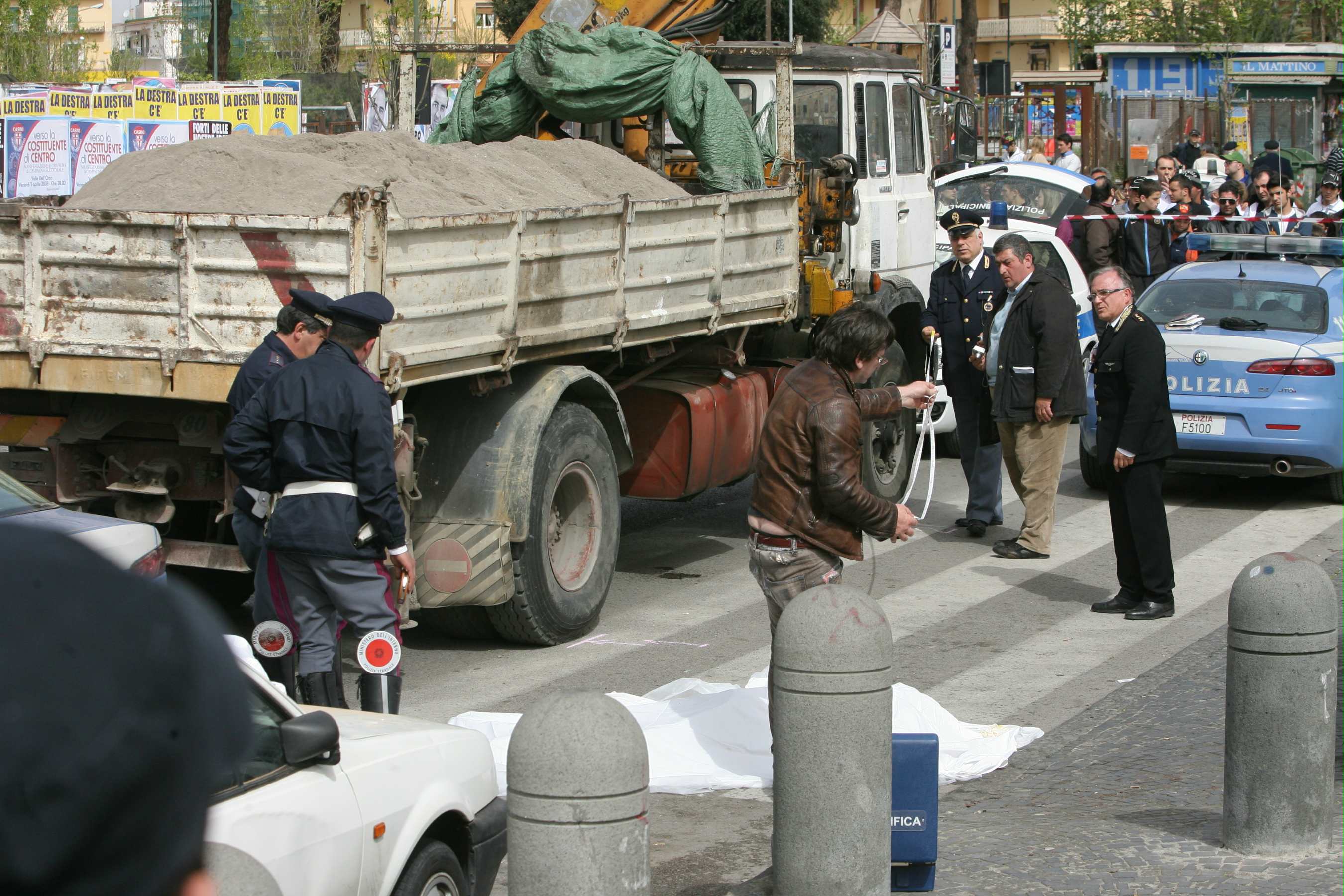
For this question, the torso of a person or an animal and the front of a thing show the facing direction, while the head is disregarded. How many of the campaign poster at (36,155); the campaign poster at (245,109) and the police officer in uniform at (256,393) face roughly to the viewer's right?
1

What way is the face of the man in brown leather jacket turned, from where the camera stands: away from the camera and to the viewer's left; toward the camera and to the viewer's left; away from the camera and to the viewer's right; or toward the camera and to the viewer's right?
away from the camera and to the viewer's right

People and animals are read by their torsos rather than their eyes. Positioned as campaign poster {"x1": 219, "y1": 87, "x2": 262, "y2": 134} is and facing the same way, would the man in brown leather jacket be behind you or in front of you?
in front

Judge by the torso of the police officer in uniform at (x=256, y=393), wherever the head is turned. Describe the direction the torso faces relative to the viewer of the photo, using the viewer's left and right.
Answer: facing to the right of the viewer

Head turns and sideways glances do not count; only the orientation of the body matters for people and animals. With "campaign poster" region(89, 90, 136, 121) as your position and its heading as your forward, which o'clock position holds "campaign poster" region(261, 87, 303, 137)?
"campaign poster" region(261, 87, 303, 137) is roughly at 10 o'clock from "campaign poster" region(89, 90, 136, 121).

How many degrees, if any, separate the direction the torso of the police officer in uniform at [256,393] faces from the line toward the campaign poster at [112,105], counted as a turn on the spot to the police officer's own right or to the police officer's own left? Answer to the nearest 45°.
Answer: approximately 90° to the police officer's own left

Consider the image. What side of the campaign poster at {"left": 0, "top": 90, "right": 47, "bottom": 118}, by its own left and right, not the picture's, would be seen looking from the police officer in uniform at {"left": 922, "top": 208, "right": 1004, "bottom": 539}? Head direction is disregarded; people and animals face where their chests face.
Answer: front

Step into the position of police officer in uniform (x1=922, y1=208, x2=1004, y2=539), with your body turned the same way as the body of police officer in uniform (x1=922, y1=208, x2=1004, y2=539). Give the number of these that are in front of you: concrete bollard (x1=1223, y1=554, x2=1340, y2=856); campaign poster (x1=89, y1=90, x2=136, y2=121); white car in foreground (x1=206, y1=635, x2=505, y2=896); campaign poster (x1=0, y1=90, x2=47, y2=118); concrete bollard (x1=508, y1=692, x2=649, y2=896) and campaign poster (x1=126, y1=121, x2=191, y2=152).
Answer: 3

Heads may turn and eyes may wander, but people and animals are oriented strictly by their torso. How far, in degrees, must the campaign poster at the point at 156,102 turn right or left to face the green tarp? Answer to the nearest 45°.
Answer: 0° — it already faces it

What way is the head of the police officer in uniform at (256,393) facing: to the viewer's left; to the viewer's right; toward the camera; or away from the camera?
to the viewer's right

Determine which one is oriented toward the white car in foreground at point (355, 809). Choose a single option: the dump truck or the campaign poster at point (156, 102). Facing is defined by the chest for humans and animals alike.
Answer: the campaign poster

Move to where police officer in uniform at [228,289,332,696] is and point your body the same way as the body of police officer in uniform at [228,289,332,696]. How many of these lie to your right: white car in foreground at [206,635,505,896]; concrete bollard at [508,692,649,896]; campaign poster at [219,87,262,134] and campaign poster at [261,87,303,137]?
2

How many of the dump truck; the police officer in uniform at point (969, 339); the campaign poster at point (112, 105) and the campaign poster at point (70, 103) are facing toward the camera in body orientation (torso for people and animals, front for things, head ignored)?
3
